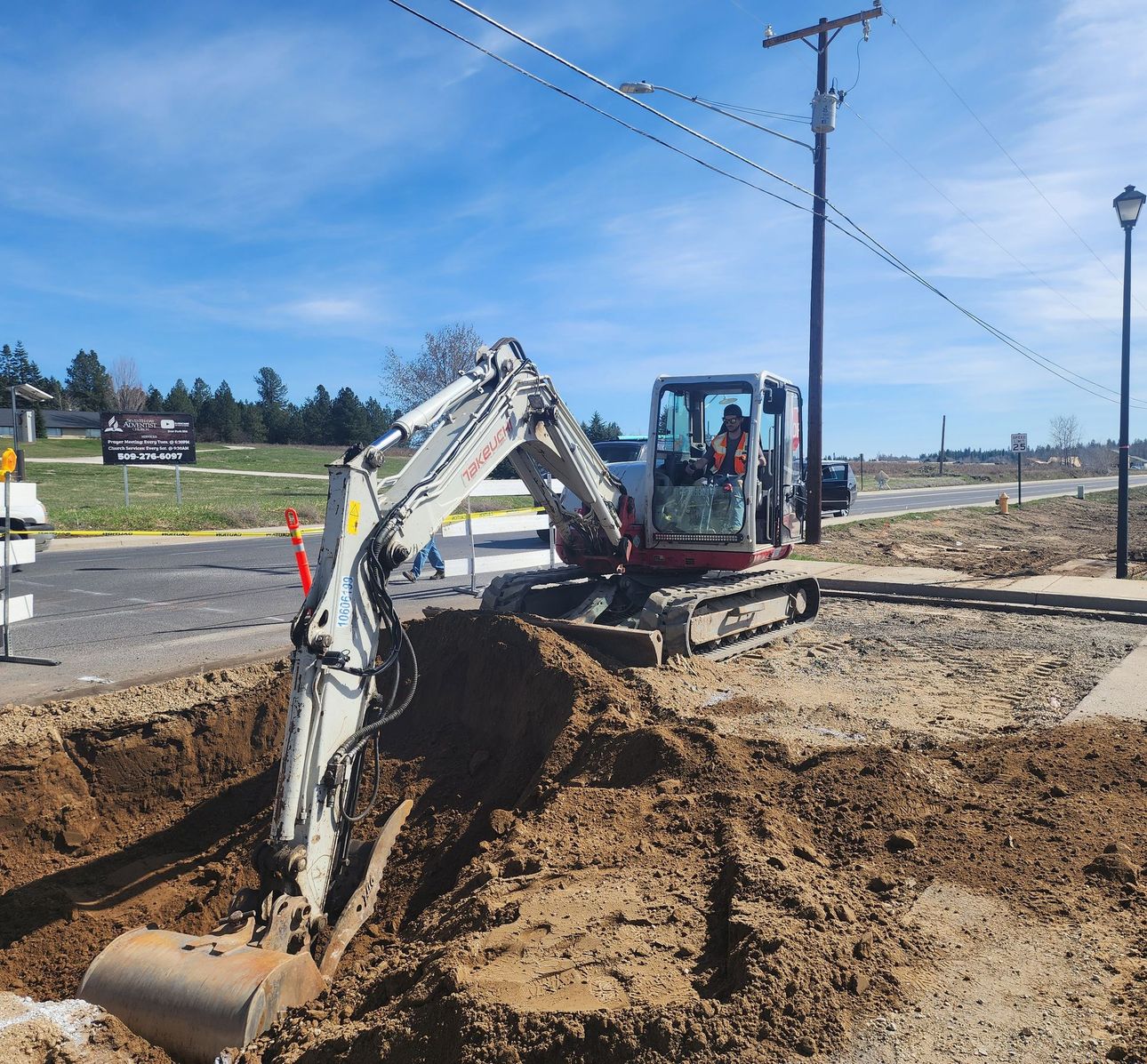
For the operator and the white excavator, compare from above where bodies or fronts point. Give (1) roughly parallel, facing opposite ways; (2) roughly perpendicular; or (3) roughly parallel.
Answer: roughly parallel

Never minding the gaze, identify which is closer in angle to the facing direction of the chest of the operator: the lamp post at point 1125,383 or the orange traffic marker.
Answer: the orange traffic marker

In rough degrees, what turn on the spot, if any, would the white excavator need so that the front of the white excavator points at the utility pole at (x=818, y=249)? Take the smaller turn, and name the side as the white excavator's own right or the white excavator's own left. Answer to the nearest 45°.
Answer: approximately 180°

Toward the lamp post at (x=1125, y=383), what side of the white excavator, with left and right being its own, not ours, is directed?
back

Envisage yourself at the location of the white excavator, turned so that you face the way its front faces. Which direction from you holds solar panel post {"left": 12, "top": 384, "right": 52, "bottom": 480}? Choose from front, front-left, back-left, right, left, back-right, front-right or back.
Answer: right

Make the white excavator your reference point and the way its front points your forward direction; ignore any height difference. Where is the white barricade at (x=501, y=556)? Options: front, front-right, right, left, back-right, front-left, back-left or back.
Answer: back-right

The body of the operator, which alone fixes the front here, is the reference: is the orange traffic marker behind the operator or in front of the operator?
in front

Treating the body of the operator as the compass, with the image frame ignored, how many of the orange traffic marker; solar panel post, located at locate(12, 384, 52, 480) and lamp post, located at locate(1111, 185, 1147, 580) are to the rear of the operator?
1

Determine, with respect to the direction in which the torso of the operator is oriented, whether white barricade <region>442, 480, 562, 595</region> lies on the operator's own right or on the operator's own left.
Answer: on the operator's own right

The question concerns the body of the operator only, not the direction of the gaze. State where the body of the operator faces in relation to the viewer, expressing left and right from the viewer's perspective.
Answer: facing the viewer and to the left of the viewer
